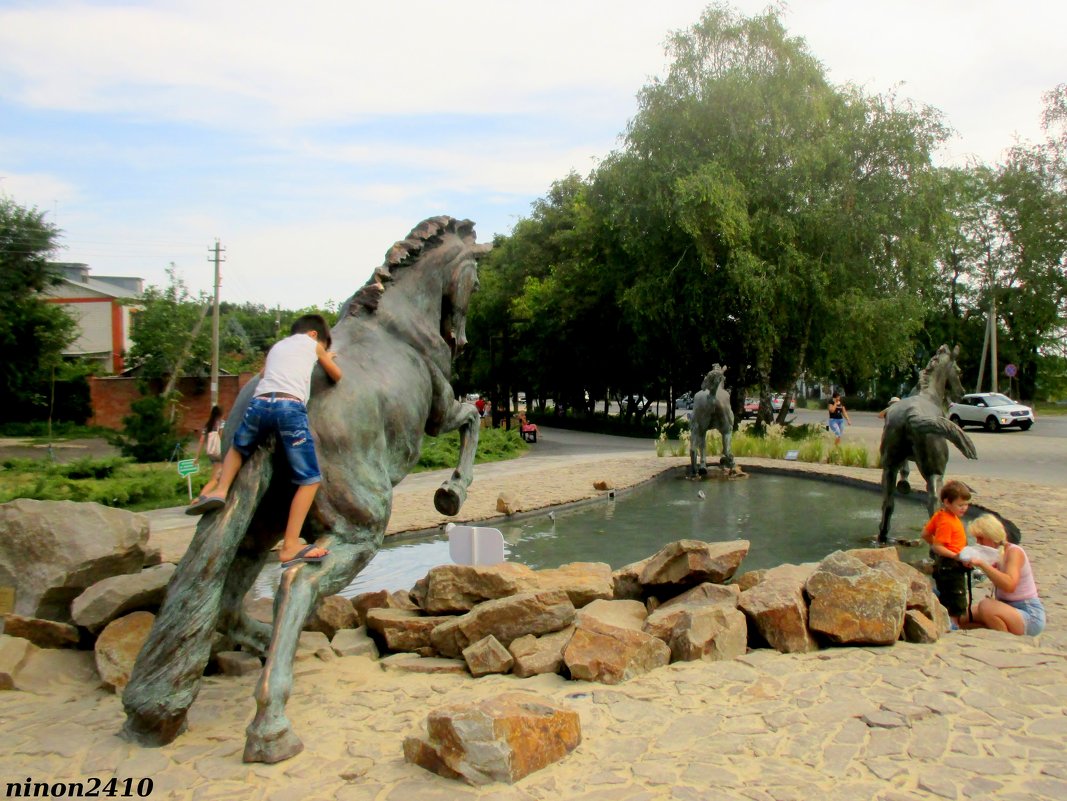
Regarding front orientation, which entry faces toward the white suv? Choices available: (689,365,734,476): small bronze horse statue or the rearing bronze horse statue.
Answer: the rearing bronze horse statue

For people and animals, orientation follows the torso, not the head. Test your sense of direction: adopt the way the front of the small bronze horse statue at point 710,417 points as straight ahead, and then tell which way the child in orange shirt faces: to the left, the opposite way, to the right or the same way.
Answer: to the left

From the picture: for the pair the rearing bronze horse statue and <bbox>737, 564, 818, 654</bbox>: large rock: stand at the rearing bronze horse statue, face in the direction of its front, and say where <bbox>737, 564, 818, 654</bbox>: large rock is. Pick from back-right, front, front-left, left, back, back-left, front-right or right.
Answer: front-right

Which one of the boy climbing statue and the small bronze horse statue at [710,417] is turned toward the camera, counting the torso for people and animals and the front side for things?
the small bronze horse statue

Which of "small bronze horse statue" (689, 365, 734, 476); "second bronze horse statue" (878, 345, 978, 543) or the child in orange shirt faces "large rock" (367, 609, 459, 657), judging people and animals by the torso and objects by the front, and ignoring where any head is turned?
the small bronze horse statue

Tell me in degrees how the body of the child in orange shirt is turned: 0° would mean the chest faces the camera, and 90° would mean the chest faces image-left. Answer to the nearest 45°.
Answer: approximately 270°

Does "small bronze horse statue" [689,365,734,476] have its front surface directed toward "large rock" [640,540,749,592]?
yes

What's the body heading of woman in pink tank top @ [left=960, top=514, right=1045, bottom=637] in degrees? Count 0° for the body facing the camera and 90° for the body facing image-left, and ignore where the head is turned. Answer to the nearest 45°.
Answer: approximately 90°

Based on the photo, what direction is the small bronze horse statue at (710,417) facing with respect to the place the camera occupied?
facing the viewer

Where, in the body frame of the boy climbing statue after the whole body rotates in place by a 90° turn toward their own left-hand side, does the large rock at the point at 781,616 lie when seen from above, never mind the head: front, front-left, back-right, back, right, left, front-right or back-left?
back-right

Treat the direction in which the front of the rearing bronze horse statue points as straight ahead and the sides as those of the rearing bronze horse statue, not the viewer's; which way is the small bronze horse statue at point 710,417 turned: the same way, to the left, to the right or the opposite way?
the opposite way

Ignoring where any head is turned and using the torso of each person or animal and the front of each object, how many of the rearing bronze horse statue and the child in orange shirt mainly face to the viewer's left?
0

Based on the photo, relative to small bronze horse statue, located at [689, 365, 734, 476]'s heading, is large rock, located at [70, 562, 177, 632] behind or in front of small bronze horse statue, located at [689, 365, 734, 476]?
in front

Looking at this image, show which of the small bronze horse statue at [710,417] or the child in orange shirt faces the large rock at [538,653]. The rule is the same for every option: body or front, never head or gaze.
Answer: the small bronze horse statue

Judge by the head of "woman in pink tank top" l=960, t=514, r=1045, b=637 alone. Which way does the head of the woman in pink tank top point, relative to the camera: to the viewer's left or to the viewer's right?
to the viewer's left

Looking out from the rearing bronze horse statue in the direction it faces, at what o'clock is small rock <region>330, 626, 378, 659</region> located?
The small rock is roughly at 11 o'clock from the rearing bronze horse statue.

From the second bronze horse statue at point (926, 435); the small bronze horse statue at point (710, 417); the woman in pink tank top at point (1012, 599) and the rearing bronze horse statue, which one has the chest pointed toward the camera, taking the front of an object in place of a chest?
the small bronze horse statue

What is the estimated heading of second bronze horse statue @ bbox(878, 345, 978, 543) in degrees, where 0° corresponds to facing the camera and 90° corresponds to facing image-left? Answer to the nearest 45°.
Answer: approximately 225°

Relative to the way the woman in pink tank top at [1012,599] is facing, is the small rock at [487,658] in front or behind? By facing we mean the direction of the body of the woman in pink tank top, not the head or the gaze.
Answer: in front
